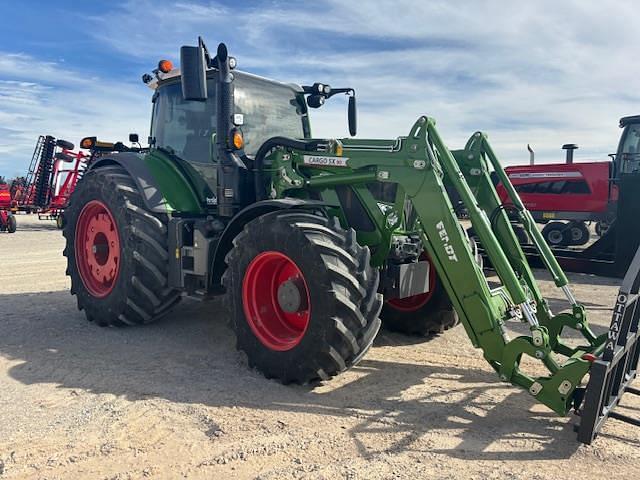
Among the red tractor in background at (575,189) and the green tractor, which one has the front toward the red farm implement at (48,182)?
the red tractor in background

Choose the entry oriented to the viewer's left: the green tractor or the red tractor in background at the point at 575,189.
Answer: the red tractor in background

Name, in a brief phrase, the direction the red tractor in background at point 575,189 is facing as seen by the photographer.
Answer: facing to the left of the viewer

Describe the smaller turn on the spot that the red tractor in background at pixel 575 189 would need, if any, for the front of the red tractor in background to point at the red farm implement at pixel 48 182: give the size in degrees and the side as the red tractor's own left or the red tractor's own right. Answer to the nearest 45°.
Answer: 0° — it already faces it

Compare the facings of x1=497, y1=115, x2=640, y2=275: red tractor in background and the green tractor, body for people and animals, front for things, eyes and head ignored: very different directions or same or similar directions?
very different directions

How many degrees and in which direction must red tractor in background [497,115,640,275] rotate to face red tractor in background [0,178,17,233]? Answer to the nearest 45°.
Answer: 0° — it already faces it

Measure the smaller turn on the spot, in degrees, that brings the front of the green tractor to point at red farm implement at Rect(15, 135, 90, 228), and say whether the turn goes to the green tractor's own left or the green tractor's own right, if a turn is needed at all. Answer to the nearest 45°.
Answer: approximately 180°

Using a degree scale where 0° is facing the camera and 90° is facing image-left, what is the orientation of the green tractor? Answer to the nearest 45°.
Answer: approximately 315°

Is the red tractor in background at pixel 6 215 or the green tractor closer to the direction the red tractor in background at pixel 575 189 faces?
the red tractor in background

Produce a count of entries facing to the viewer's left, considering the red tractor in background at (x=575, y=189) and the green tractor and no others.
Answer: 1

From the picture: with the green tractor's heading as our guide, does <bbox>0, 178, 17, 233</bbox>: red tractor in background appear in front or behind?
behind
